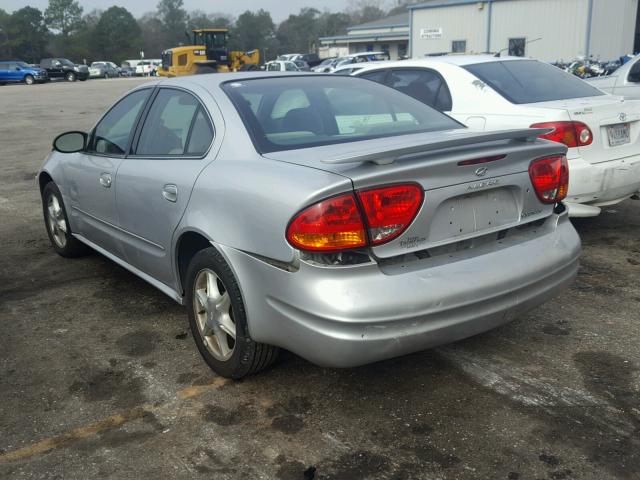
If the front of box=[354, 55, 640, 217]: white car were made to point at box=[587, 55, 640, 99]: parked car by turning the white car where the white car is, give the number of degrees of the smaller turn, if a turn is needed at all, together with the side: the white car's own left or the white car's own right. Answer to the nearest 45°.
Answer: approximately 45° to the white car's own right

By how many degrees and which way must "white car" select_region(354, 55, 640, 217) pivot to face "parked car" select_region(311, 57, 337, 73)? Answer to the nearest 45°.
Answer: approximately 45° to its right

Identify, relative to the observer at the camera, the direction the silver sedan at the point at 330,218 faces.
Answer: facing away from the viewer and to the left of the viewer

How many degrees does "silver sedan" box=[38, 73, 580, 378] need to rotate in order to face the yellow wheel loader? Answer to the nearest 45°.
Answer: approximately 45° to its right

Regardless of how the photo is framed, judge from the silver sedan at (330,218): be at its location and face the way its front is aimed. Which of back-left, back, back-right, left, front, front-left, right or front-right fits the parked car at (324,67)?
front-right

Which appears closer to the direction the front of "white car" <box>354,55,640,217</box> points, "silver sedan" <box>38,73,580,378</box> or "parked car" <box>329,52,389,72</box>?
the parked car

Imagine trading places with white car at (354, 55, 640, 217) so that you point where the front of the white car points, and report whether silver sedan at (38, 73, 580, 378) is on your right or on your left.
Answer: on your left

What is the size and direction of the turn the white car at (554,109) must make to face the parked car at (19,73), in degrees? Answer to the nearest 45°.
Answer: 0° — it already faces it

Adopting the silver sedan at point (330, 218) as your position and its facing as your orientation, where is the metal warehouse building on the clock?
The metal warehouse building is roughly at 2 o'clock from the silver sedan.

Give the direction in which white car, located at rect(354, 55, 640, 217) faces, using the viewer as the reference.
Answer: facing away from the viewer and to the left of the viewer

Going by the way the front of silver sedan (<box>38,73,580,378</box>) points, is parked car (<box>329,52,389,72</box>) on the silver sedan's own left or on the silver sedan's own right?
on the silver sedan's own right

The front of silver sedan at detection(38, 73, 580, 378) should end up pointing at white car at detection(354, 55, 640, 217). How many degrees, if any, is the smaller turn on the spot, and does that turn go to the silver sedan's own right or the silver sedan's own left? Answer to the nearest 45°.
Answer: approximately 90° to the silver sedan's own right
